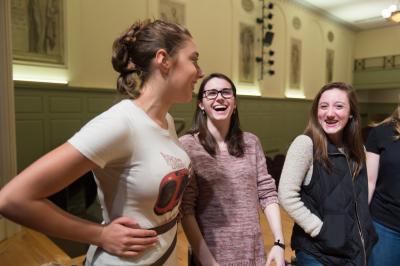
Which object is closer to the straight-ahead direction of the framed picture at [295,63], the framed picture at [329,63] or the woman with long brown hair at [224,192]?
the woman with long brown hair

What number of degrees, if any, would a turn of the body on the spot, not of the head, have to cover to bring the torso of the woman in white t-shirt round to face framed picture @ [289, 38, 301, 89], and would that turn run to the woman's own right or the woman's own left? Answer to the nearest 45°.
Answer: approximately 45° to the woman's own left

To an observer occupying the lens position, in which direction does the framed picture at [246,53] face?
facing the viewer and to the right of the viewer

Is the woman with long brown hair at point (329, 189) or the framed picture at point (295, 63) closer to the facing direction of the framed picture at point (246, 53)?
the woman with long brown hair

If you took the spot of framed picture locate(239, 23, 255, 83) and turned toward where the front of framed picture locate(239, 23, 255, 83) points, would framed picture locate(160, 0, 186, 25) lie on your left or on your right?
on your right

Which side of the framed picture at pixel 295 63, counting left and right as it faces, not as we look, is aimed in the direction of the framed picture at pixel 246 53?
right

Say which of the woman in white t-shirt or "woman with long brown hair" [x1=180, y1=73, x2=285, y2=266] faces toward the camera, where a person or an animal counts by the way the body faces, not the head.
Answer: the woman with long brown hair

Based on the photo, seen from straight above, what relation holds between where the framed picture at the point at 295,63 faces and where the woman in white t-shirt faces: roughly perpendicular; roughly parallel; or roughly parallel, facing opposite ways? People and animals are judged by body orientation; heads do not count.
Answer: roughly perpendicular

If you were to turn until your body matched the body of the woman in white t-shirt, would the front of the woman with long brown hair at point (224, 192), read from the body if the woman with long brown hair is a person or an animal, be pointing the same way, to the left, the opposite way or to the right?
to the right

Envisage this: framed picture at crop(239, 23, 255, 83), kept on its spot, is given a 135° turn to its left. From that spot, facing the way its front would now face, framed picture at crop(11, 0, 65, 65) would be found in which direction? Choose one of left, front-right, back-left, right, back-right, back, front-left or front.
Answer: back-left

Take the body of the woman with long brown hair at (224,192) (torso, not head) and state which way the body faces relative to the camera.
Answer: toward the camera

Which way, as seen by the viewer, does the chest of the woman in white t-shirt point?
to the viewer's right

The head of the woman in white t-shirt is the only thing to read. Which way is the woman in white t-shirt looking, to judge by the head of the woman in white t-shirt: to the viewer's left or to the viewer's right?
to the viewer's right

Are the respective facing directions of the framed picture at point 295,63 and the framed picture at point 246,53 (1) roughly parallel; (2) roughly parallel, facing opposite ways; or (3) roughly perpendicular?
roughly parallel

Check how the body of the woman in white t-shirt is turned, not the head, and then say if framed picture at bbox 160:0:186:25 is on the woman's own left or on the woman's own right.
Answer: on the woman's own left

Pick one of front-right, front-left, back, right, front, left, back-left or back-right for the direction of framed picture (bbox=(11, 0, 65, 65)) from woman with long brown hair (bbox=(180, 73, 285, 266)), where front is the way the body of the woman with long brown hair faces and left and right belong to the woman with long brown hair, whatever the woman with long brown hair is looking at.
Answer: back-right

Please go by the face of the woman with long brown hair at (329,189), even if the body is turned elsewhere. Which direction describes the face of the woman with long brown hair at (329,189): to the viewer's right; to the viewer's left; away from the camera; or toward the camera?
toward the camera

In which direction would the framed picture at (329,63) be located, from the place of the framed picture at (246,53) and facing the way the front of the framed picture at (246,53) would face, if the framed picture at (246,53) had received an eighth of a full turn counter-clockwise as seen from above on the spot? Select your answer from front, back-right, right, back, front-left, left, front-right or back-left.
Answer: front-left

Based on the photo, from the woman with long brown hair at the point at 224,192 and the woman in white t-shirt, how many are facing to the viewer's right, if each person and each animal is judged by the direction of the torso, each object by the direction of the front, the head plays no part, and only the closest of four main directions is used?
1

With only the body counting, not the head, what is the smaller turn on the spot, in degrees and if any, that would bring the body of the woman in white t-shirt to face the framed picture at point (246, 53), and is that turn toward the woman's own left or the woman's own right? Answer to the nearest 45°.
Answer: approximately 45° to the woman's own left

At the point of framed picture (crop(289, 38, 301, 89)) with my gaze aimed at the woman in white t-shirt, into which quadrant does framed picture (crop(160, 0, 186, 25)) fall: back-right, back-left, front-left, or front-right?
front-right

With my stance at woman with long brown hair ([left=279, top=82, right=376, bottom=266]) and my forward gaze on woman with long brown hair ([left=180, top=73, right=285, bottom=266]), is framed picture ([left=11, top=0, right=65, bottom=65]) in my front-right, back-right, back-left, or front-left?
front-right
